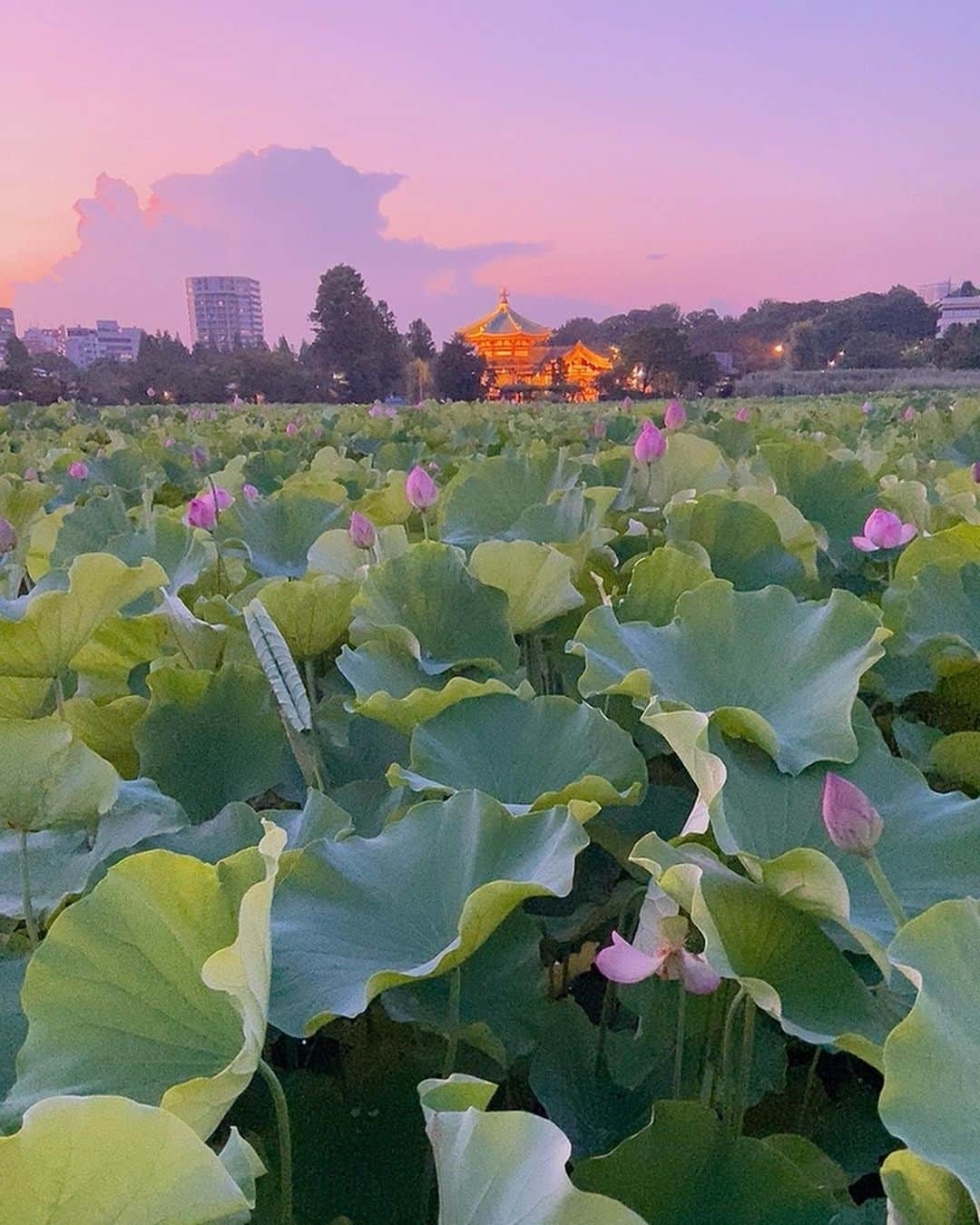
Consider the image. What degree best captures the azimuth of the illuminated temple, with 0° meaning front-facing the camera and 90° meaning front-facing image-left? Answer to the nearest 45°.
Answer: approximately 315°

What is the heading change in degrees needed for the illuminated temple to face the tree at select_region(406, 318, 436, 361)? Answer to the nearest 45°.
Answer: approximately 135° to its right

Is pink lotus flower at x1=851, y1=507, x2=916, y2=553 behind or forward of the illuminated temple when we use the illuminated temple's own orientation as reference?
forward

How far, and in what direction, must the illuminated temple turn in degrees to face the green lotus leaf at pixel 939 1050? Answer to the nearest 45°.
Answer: approximately 45° to its right

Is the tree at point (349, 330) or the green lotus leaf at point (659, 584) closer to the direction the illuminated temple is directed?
the green lotus leaf

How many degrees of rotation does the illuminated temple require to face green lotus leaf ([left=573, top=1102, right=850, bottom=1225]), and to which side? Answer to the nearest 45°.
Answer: approximately 45° to its right

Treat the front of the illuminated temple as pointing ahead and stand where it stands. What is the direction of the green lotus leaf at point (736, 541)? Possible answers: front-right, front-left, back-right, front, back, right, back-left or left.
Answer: front-right
